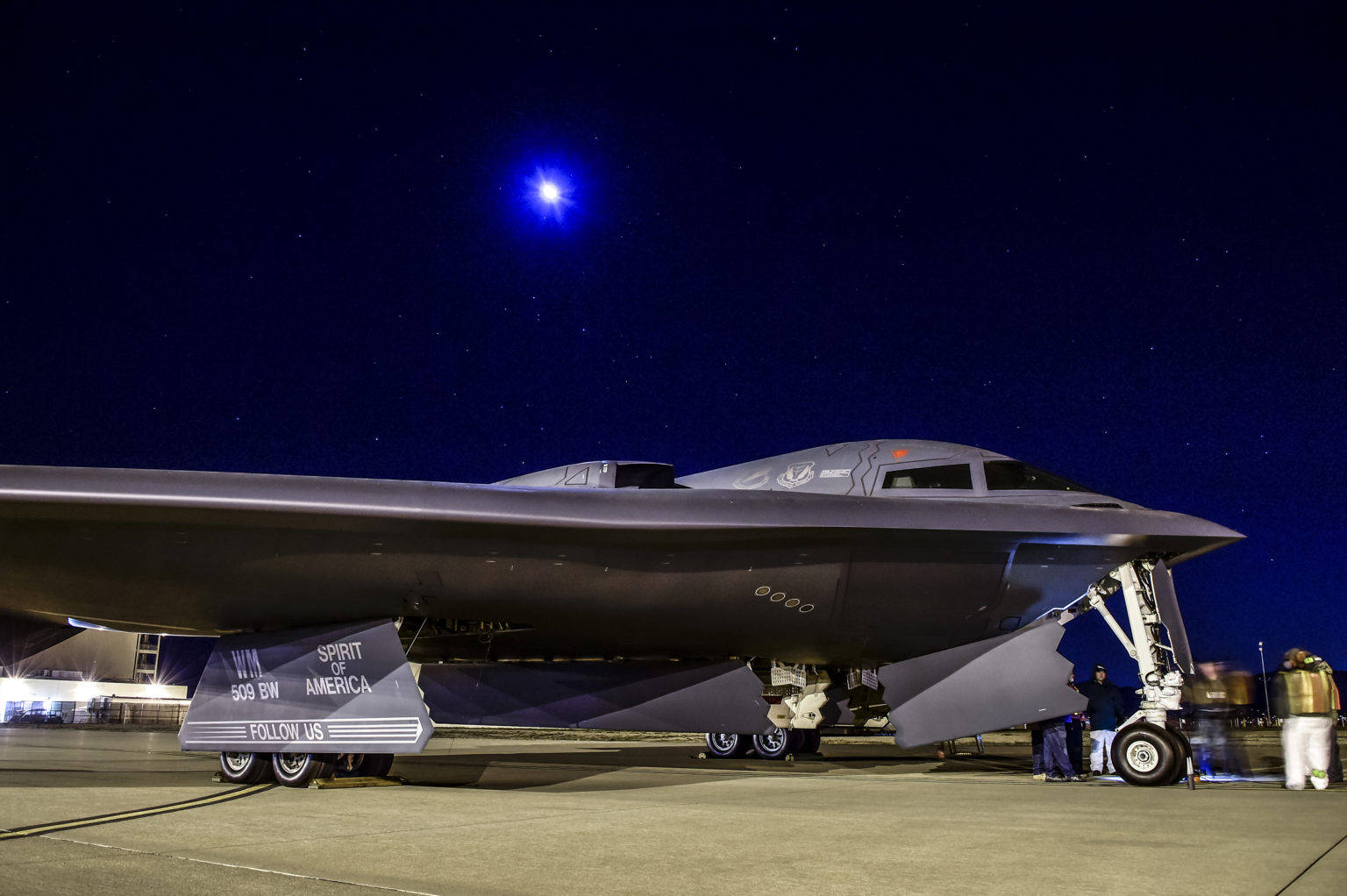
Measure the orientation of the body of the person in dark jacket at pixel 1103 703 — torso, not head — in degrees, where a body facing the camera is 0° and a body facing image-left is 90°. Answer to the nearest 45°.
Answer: approximately 0°

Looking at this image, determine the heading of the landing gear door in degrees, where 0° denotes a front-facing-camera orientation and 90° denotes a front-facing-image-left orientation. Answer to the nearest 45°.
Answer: approximately 0°
